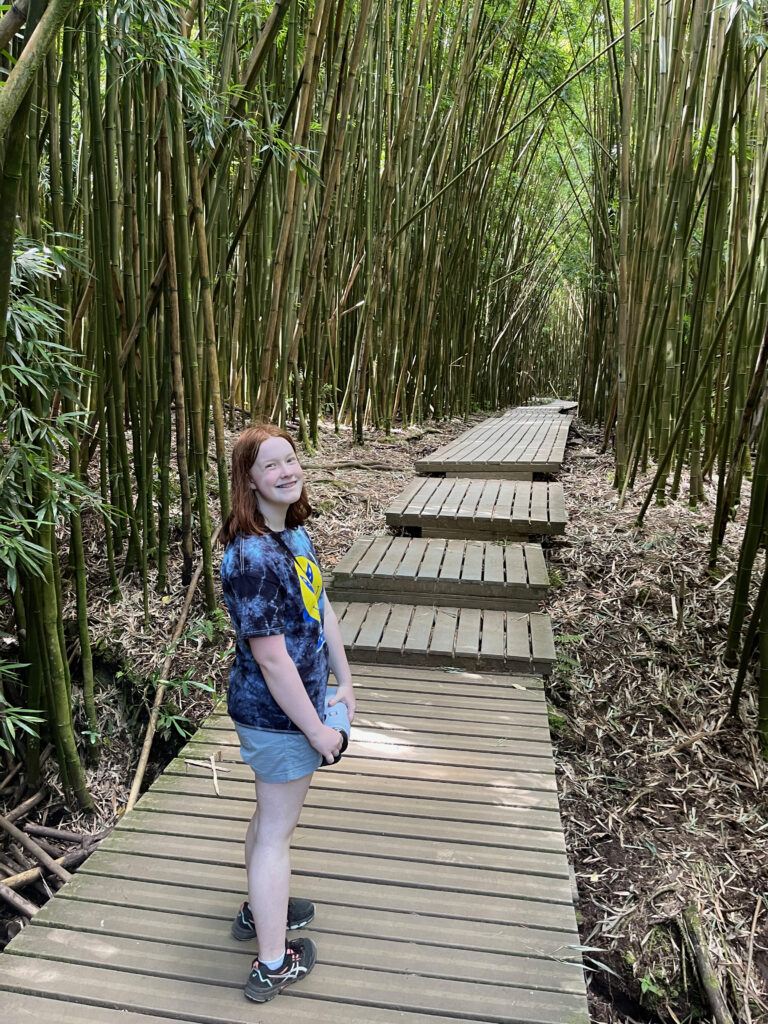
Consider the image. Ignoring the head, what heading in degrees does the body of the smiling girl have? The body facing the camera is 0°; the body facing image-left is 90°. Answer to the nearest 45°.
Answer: approximately 270°

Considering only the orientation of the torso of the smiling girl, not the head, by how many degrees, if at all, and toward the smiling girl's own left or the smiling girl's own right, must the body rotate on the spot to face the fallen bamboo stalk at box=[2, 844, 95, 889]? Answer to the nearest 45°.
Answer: approximately 135° to the smiling girl's own left

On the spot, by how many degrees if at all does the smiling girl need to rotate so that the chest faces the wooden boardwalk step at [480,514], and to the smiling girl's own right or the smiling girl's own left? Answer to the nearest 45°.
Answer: approximately 90° to the smiling girl's own left

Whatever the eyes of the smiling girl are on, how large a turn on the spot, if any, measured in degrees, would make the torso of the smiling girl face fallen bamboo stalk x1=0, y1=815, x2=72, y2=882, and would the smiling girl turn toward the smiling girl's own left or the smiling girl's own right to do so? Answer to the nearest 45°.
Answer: approximately 135° to the smiling girl's own left

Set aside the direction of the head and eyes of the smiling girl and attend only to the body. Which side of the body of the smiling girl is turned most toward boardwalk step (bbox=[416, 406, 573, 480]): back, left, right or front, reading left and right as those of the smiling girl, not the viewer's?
left

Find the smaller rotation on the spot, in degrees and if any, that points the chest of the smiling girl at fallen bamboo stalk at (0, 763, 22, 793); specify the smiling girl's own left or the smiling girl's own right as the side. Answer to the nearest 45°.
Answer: approximately 135° to the smiling girl's own left

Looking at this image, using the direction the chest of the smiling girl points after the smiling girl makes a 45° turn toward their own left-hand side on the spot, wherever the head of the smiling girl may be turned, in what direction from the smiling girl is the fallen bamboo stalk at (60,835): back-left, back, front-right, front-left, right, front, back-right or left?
left

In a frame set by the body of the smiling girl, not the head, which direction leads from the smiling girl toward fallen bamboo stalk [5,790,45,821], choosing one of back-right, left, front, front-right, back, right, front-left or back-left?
back-left

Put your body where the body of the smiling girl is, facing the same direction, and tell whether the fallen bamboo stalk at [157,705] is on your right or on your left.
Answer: on your left
